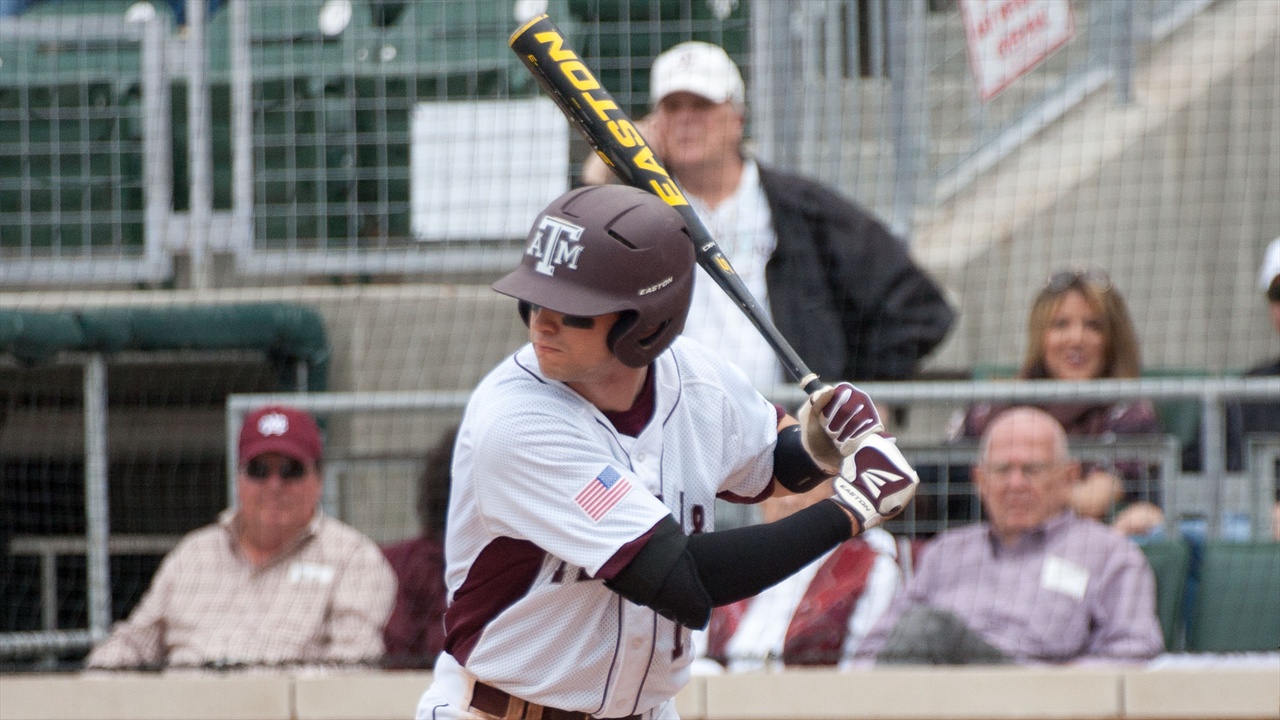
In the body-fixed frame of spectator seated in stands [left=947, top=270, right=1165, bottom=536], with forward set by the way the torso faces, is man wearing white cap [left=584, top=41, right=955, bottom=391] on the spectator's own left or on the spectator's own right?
on the spectator's own right

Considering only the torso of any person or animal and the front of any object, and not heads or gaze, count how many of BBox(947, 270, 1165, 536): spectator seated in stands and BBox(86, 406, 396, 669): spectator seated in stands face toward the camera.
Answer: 2

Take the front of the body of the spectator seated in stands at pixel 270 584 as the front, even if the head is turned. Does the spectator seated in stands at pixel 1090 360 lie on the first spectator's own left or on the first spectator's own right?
on the first spectator's own left

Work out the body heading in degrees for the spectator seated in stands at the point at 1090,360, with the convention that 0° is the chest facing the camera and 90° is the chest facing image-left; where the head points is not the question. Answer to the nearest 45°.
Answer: approximately 0°

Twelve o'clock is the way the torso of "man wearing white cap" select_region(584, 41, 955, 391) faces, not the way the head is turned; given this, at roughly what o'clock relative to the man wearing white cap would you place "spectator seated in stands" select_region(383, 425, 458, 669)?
The spectator seated in stands is roughly at 1 o'clock from the man wearing white cap.

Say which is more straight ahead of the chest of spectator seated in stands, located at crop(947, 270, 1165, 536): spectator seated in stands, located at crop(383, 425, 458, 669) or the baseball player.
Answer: the baseball player

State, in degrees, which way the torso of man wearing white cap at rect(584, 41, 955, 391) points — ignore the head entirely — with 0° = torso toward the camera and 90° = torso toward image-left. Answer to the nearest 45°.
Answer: approximately 45°

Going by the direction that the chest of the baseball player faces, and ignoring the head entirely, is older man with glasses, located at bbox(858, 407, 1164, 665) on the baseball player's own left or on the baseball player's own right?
on the baseball player's own left
